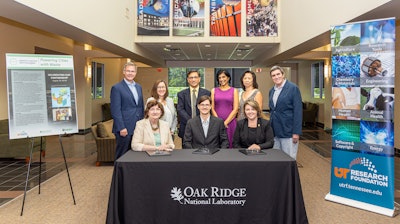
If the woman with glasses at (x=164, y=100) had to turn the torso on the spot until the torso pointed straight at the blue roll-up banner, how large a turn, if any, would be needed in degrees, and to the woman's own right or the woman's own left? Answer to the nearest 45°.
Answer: approximately 45° to the woman's own left

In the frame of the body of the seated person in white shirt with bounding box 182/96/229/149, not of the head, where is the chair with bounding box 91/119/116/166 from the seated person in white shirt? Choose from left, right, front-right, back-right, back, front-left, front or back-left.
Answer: back-right

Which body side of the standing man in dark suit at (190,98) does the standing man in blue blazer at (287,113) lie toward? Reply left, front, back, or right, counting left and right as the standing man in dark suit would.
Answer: left

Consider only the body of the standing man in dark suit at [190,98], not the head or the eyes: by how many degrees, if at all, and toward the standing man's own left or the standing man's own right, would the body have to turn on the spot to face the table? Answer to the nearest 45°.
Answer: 0° — they already face it

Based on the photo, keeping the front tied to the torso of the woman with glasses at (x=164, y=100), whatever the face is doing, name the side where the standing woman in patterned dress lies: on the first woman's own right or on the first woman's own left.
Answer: on the first woman's own left

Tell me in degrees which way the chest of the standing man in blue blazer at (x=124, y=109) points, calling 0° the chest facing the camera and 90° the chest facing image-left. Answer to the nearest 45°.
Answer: approximately 315°

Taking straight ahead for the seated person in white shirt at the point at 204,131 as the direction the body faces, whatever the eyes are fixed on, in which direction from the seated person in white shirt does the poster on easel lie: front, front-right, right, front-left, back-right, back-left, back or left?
right

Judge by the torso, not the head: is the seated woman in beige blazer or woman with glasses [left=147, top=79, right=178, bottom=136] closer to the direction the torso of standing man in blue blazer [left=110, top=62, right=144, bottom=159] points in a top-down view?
the seated woman in beige blazer

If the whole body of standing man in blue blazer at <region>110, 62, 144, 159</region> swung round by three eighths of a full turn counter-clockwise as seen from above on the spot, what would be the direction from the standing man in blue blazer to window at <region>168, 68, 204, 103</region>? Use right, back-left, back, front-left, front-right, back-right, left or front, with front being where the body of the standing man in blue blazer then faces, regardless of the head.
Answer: front
